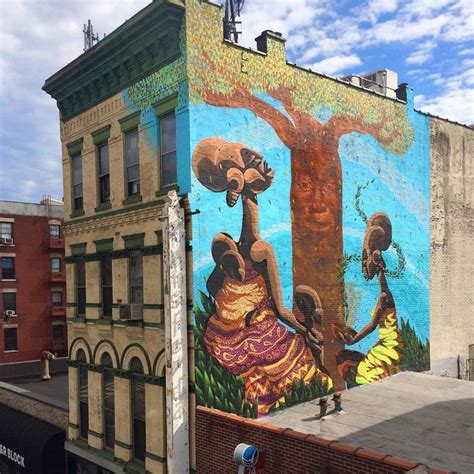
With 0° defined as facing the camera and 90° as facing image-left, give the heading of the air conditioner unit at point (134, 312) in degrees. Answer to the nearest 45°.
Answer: approximately 45°

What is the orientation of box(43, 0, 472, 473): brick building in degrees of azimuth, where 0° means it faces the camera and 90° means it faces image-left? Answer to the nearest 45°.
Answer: approximately 45°

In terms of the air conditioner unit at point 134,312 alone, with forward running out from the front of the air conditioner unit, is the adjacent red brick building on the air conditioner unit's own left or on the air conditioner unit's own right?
on the air conditioner unit's own right
